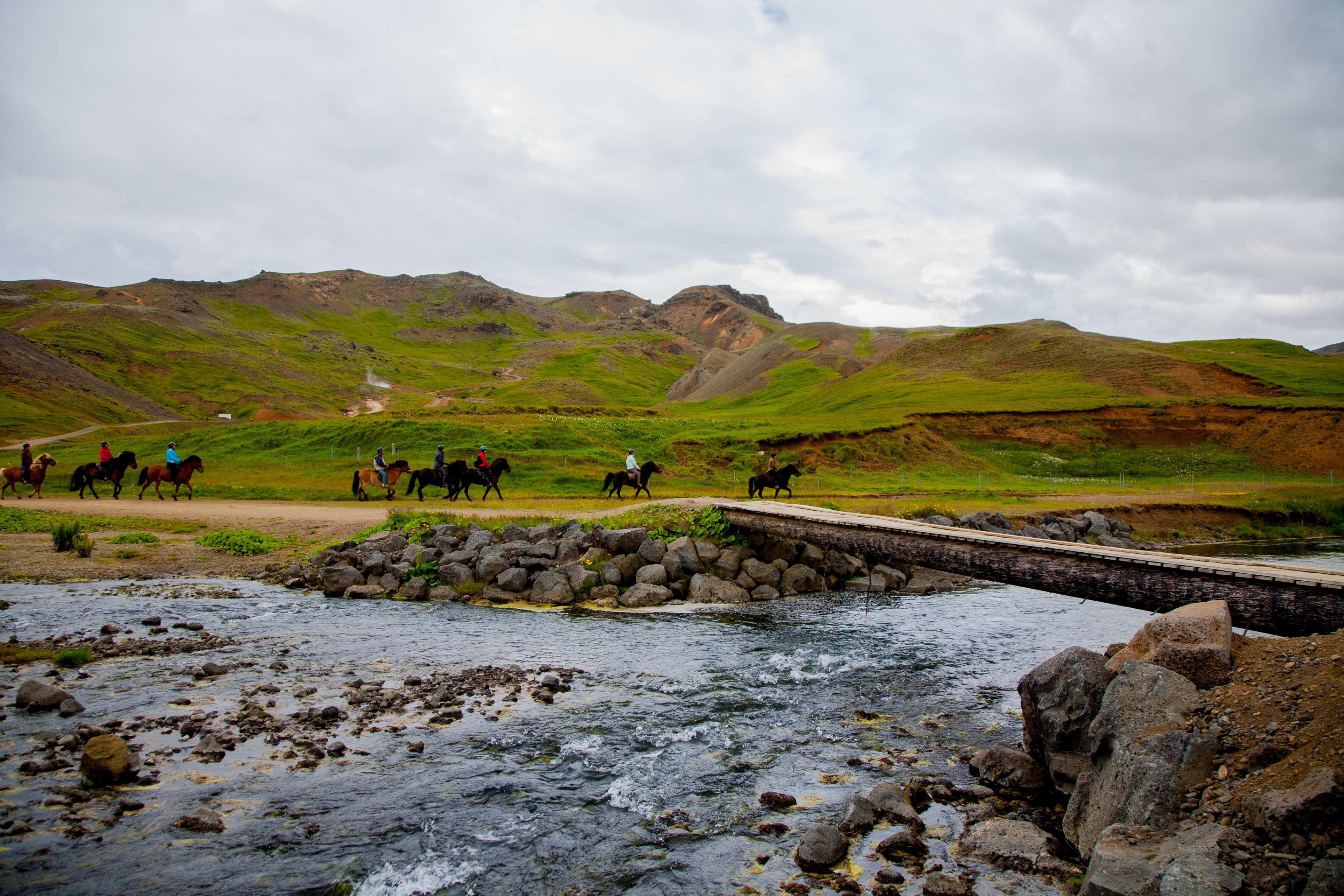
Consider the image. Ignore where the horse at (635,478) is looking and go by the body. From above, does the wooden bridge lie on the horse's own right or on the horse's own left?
on the horse's own right

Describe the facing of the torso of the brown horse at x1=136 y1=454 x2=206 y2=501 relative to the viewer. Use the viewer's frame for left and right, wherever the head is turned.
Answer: facing to the right of the viewer

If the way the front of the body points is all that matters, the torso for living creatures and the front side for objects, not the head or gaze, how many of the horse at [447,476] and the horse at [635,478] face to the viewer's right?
2

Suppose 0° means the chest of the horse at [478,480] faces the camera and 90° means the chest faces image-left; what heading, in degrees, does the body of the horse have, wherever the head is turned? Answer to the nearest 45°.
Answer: approximately 270°

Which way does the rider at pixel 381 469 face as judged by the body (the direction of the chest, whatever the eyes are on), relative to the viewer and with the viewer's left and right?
facing to the right of the viewer

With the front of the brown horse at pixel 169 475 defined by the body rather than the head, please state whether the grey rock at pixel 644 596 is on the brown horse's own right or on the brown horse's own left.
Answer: on the brown horse's own right

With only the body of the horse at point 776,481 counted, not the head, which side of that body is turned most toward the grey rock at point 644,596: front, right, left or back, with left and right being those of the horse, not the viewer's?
right

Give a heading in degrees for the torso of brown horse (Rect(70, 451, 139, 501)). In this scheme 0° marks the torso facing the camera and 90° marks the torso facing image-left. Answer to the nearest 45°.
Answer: approximately 270°

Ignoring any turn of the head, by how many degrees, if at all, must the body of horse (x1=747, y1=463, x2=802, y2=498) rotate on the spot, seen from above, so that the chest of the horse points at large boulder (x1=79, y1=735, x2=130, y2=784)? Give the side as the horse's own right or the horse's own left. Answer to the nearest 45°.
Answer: approximately 90° to the horse's own right

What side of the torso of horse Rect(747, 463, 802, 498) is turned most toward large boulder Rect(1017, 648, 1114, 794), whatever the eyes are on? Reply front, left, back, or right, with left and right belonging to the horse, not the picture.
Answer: right

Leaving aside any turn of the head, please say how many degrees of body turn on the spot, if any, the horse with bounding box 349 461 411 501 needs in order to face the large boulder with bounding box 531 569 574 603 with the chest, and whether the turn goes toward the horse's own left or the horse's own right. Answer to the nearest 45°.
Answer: approximately 90° to the horse's own right

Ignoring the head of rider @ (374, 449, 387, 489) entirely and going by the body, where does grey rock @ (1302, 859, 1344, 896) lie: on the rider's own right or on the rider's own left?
on the rider's own right

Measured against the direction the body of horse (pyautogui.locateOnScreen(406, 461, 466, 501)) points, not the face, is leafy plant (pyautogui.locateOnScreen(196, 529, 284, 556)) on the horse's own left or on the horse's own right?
on the horse's own right

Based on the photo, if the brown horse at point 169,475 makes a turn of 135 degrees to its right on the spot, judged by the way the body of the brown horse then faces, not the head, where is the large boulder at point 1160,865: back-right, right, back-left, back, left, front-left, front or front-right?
front-left

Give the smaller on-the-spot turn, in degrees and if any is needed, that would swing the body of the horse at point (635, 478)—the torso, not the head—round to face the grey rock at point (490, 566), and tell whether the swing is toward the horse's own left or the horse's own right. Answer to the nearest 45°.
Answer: approximately 90° to the horse's own right

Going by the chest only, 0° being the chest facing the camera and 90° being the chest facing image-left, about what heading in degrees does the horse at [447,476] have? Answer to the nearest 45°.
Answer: approximately 270°

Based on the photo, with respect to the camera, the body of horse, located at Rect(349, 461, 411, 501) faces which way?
to the viewer's right

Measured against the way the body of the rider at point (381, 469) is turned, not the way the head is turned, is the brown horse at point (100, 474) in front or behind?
behind
